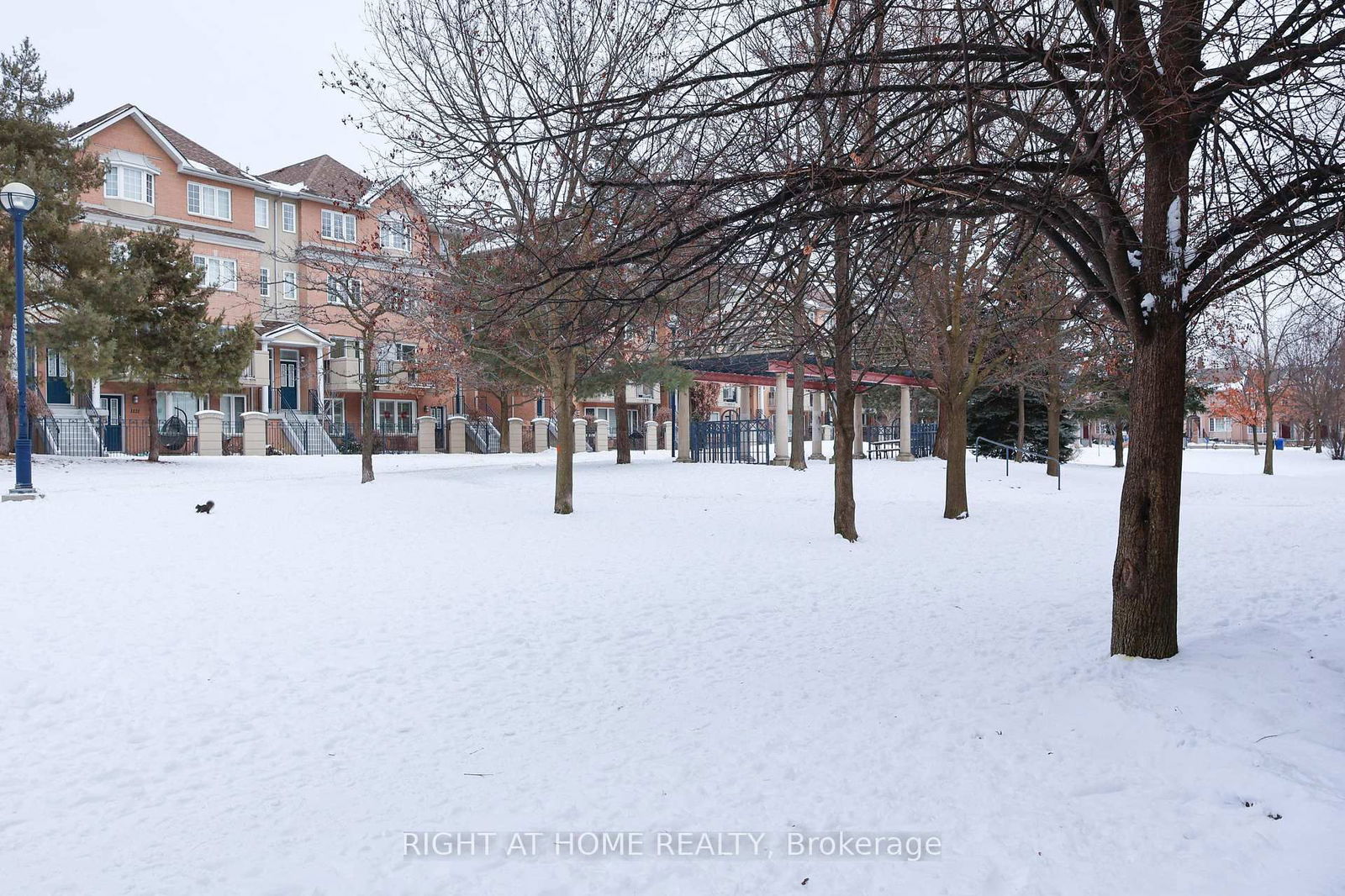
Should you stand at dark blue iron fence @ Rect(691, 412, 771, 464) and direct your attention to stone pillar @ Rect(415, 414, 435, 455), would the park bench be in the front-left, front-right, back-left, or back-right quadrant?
back-right

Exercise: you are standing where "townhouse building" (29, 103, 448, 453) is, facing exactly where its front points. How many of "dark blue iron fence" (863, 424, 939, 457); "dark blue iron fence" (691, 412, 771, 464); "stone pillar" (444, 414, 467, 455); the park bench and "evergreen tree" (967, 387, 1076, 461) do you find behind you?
0

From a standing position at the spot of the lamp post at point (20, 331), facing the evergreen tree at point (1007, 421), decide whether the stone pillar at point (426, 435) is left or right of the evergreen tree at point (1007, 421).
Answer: left

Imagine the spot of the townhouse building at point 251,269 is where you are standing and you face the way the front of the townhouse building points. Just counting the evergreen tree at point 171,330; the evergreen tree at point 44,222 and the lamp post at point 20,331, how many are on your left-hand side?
0

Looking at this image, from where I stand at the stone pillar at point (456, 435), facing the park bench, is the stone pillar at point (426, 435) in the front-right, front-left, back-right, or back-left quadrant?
back-right

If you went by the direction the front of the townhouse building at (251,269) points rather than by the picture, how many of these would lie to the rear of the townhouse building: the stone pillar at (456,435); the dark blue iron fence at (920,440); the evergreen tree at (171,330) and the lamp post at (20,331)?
0

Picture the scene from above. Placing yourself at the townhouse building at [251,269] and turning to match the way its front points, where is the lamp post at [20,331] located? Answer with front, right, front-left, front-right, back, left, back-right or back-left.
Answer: front-right

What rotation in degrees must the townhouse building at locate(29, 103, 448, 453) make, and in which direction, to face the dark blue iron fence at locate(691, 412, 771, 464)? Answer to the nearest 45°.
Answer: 0° — it already faces it

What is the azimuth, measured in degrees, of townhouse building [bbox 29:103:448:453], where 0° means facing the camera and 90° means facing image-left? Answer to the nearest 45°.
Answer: approximately 315°

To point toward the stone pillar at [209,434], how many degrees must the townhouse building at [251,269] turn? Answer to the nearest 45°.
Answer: approximately 45° to its right

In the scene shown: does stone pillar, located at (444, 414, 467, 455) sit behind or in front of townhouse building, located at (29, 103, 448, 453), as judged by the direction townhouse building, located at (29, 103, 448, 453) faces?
in front

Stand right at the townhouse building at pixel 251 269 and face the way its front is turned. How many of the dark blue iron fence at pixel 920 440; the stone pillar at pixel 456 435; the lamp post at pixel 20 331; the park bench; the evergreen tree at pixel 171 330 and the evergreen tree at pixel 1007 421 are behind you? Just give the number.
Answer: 0

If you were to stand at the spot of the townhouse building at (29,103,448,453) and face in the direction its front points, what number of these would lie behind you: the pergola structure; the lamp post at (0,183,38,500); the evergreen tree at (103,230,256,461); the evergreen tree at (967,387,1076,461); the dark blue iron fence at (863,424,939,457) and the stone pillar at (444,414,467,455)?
0

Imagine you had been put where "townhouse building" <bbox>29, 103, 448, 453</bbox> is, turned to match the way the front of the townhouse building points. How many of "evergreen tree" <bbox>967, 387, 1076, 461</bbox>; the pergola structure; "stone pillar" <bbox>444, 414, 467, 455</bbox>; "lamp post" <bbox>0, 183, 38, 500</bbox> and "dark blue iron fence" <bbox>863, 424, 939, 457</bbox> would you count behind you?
0

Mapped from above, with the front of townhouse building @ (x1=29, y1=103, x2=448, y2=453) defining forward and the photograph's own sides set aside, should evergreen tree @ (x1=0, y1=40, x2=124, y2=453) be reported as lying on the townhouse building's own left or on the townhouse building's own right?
on the townhouse building's own right

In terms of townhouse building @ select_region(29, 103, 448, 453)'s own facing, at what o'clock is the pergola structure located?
The pergola structure is roughly at 12 o'clock from the townhouse building.
